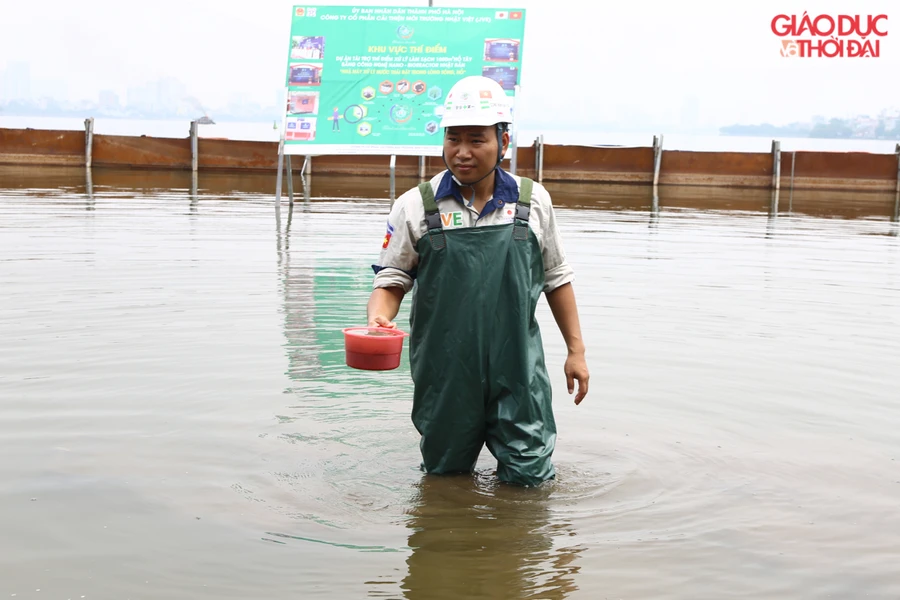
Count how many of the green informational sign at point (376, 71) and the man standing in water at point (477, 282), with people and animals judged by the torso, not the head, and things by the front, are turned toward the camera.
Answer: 2

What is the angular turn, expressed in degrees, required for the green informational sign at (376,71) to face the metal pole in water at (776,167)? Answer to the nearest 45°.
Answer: approximately 135° to its left

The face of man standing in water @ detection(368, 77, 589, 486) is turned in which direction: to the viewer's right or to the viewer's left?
to the viewer's left

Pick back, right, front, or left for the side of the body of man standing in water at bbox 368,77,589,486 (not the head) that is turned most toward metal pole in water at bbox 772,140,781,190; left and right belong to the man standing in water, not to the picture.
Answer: back

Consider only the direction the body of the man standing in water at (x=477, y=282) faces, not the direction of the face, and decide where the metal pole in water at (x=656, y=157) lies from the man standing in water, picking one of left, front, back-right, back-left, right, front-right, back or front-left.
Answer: back

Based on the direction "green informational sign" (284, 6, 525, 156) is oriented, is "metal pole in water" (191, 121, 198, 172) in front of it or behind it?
behind

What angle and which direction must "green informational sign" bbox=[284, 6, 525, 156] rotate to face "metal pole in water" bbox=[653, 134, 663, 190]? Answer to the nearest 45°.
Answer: approximately 135° to its left

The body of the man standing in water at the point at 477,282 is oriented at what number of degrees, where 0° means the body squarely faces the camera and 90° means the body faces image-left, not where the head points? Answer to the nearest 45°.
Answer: approximately 0°
